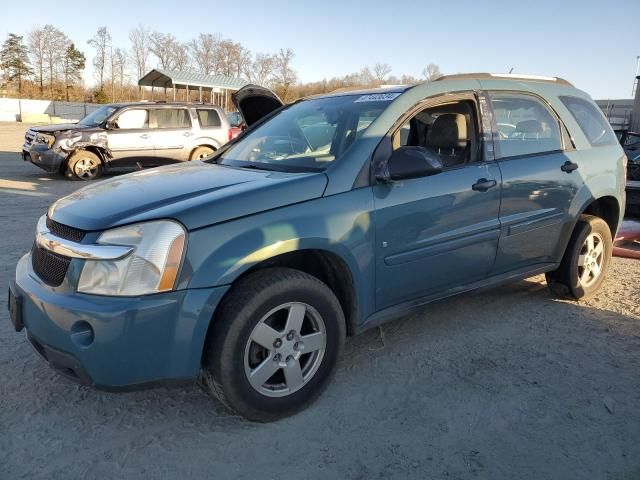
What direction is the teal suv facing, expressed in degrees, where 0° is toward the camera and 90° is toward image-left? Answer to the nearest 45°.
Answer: approximately 45°

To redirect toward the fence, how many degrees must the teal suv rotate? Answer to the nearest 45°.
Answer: approximately 90° to its right
